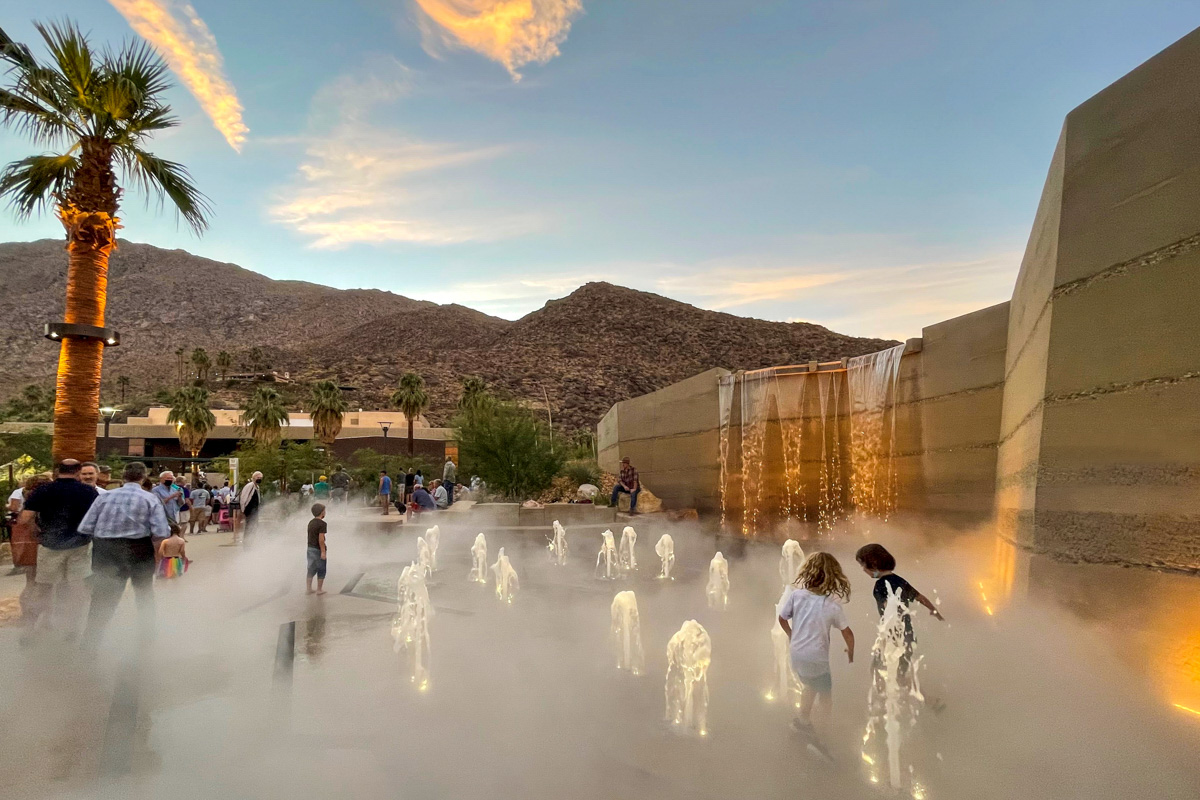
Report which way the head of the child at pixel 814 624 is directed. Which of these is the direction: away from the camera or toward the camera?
away from the camera

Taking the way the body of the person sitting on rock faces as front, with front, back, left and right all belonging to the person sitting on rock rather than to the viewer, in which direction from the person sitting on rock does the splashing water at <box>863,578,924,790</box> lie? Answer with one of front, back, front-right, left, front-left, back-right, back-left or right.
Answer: front-left

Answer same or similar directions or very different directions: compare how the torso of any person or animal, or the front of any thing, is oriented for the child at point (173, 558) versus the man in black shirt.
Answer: same or similar directions

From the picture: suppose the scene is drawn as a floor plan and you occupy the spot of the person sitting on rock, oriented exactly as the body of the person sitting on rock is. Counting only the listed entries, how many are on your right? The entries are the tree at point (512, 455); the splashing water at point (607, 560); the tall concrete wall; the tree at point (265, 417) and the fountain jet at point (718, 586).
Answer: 2

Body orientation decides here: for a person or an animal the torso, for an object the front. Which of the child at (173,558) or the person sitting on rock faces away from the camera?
the child

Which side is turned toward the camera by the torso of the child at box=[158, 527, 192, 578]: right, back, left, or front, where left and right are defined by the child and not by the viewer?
back

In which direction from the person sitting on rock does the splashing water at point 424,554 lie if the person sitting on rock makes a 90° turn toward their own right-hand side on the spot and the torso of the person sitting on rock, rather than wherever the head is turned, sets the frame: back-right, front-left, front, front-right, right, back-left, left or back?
left

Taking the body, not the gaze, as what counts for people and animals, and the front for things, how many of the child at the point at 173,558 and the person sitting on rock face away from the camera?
1

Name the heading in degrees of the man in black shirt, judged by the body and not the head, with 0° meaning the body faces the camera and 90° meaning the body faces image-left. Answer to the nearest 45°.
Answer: approximately 180°

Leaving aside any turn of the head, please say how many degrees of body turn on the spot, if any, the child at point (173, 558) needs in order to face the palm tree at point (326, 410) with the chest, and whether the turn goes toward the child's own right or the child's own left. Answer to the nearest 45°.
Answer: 0° — they already face it

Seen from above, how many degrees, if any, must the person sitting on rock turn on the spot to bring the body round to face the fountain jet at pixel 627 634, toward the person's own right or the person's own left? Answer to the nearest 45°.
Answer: approximately 45° to the person's own left
